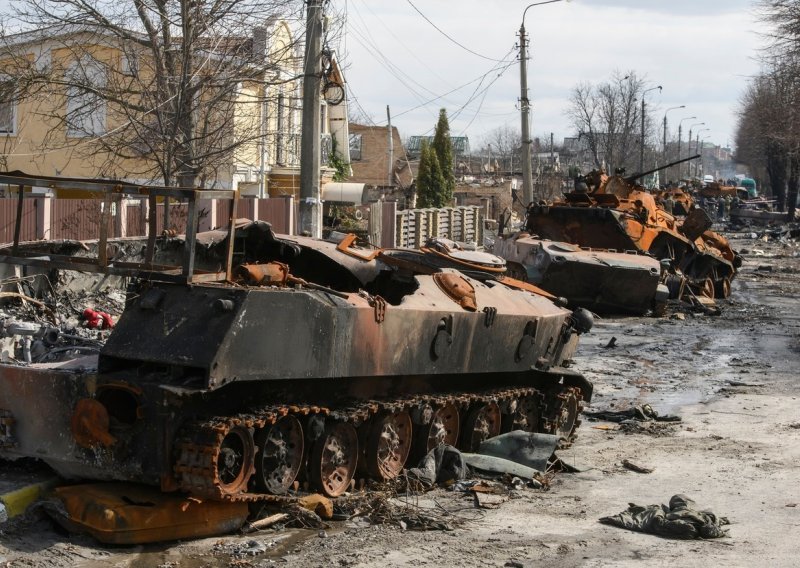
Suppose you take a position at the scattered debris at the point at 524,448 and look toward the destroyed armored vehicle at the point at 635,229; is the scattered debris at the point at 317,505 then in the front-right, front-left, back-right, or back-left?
back-left

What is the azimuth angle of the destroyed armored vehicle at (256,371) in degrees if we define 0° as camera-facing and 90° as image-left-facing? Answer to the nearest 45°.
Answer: approximately 225°

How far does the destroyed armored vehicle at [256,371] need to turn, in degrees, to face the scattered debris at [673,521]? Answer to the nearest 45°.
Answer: approximately 45° to its right

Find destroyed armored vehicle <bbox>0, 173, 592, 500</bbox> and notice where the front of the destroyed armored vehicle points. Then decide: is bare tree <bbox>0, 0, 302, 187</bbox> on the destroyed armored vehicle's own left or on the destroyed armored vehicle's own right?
on the destroyed armored vehicle's own left

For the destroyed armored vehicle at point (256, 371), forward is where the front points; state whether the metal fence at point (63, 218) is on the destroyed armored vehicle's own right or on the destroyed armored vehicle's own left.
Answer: on the destroyed armored vehicle's own left

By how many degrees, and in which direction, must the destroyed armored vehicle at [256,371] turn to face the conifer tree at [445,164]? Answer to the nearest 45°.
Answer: approximately 45° to its left
